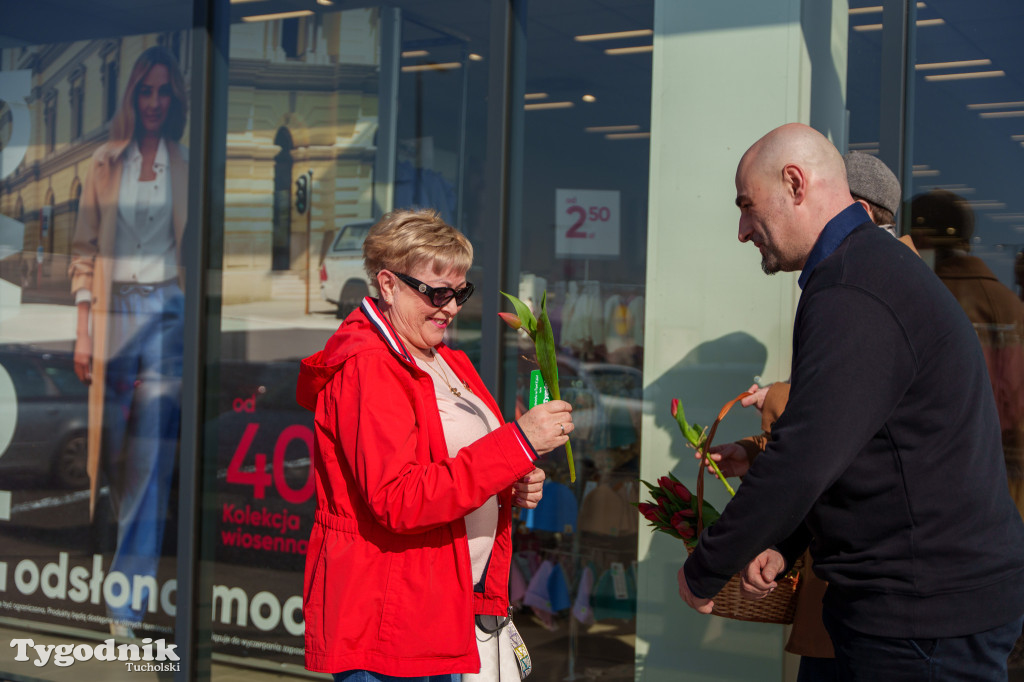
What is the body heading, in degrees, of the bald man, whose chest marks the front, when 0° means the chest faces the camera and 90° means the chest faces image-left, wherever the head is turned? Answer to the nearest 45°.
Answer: approximately 90°

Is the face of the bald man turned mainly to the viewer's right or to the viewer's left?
to the viewer's left

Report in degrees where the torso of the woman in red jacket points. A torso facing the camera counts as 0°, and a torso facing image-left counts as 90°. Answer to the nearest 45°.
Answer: approximately 315°

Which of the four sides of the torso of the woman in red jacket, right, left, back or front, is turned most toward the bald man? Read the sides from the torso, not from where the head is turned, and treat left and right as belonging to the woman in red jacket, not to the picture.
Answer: front

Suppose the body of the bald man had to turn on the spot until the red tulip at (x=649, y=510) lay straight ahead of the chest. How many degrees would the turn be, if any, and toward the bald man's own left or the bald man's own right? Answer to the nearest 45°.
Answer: approximately 45° to the bald man's own right

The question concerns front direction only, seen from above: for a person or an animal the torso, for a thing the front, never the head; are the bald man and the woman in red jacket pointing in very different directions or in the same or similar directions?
very different directions

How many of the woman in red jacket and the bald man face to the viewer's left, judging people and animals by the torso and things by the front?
1

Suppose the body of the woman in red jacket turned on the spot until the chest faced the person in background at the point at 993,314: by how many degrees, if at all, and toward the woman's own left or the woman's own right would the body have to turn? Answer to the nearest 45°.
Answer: approximately 90° to the woman's own left

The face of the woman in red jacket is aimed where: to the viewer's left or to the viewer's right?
to the viewer's right
